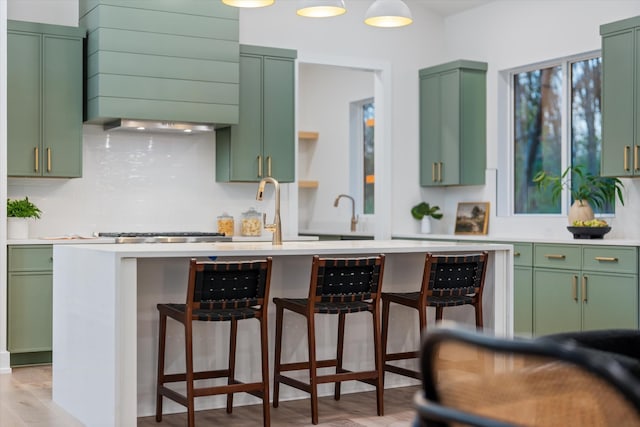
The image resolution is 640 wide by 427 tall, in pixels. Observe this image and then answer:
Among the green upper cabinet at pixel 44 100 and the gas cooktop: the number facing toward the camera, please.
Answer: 2

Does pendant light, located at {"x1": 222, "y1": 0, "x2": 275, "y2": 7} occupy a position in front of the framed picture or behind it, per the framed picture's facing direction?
in front

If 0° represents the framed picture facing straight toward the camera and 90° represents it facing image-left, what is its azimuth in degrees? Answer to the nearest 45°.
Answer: approximately 45°

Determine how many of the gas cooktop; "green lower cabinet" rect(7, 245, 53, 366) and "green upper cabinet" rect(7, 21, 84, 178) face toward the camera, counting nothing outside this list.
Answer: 3

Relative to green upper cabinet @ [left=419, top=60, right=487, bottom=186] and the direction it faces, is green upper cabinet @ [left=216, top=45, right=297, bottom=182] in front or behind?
in front

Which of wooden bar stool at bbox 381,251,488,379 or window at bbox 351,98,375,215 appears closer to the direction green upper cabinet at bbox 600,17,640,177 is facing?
the wooden bar stool

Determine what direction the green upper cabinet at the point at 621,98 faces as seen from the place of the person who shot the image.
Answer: facing the viewer and to the left of the viewer

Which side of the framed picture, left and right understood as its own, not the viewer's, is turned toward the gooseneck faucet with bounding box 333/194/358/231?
right
